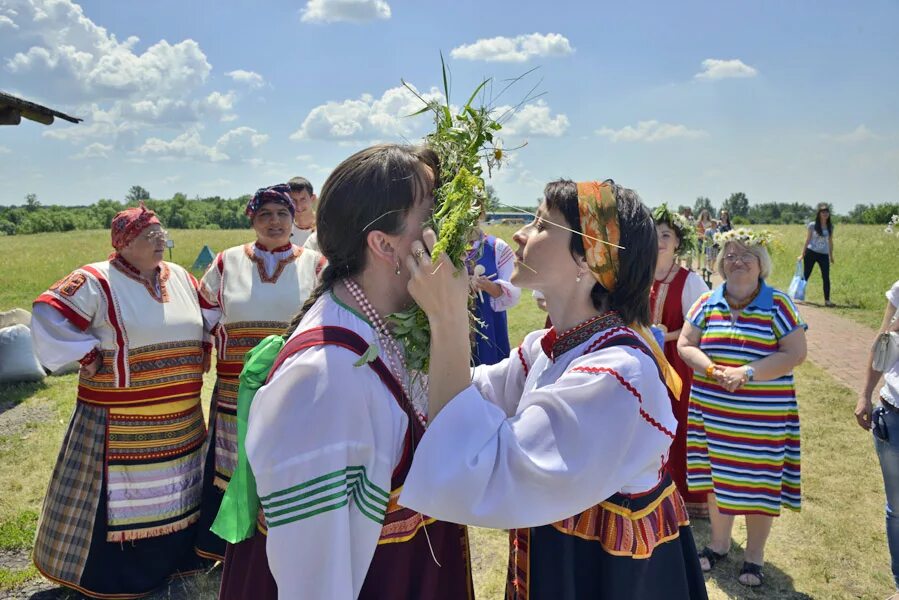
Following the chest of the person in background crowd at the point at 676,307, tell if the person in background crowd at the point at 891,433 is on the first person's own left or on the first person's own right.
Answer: on the first person's own left

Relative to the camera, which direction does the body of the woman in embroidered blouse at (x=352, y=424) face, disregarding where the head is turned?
to the viewer's right

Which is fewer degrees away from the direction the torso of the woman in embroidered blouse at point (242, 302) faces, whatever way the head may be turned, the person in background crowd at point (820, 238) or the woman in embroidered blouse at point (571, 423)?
the woman in embroidered blouse

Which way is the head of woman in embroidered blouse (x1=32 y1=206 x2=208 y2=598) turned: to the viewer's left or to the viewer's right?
to the viewer's right

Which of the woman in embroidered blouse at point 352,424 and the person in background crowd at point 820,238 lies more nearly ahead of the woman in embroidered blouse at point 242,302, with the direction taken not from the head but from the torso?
the woman in embroidered blouse

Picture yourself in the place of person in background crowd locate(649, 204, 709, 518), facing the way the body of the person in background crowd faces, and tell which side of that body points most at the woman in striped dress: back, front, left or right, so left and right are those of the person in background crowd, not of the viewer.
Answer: left

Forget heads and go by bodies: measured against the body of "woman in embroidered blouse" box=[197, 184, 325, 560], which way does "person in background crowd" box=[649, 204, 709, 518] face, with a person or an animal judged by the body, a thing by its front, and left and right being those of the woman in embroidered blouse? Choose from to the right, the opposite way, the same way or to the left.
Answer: to the right

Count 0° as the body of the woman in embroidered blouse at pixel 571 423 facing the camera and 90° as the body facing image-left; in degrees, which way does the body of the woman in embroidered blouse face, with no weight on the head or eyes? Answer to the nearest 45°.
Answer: approximately 90°

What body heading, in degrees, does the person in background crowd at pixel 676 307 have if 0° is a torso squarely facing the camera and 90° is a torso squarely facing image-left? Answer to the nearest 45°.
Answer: approximately 45°

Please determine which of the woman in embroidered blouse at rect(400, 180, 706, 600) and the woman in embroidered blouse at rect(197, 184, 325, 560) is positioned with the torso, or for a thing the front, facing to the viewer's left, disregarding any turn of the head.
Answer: the woman in embroidered blouse at rect(400, 180, 706, 600)

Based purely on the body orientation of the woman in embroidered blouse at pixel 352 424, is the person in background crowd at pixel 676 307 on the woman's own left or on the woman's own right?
on the woman's own left
